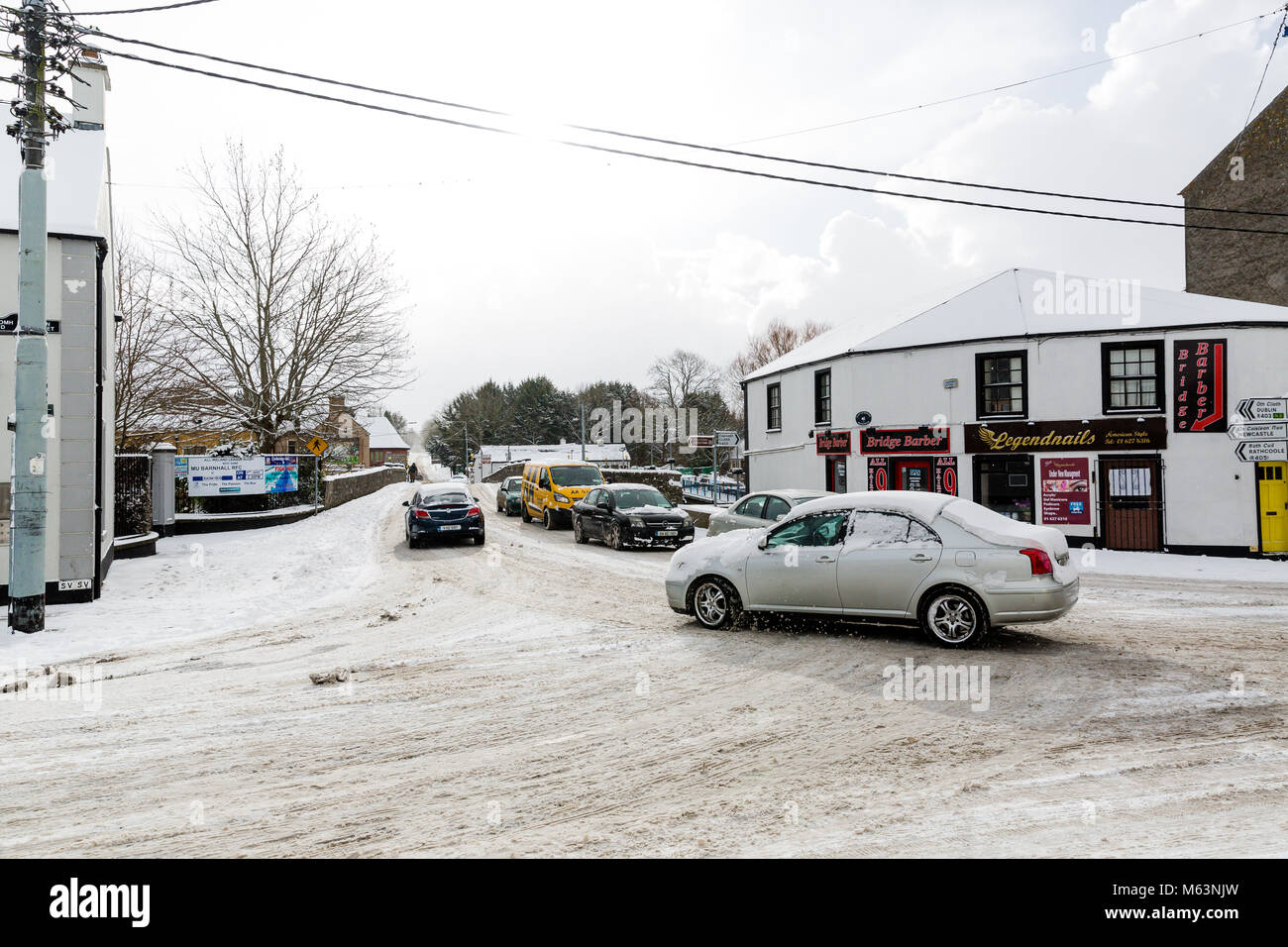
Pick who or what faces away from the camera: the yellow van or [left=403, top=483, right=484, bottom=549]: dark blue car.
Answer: the dark blue car

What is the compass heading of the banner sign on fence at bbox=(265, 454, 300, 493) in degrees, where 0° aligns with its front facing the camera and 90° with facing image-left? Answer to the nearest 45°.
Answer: approximately 0°

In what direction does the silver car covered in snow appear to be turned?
to the viewer's left

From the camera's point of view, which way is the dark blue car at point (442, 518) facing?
away from the camera

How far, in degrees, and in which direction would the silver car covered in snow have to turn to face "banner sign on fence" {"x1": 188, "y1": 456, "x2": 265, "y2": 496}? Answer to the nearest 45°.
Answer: approximately 45° to its right

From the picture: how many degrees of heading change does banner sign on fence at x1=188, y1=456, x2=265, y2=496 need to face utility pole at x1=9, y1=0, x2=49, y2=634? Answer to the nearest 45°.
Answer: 0° — it already faces it

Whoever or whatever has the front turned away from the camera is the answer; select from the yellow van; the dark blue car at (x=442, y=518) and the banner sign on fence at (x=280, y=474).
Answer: the dark blue car

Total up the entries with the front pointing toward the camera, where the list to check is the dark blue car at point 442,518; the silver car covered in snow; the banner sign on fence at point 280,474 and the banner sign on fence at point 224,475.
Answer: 2

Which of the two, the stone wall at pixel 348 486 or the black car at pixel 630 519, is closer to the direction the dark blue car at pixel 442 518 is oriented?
the stone wall

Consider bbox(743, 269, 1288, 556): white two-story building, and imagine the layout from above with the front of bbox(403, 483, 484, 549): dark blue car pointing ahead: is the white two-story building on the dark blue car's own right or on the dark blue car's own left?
on the dark blue car's own right

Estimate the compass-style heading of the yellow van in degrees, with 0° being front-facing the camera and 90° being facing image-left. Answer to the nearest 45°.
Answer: approximately 315°

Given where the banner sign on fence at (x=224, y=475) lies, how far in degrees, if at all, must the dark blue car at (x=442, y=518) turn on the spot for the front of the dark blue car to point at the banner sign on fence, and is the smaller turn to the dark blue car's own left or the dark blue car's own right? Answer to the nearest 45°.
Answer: approximately 45° to the dark blue car's own left

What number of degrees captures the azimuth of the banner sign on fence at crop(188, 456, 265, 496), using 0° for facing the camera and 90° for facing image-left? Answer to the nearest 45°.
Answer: approximately 0°
